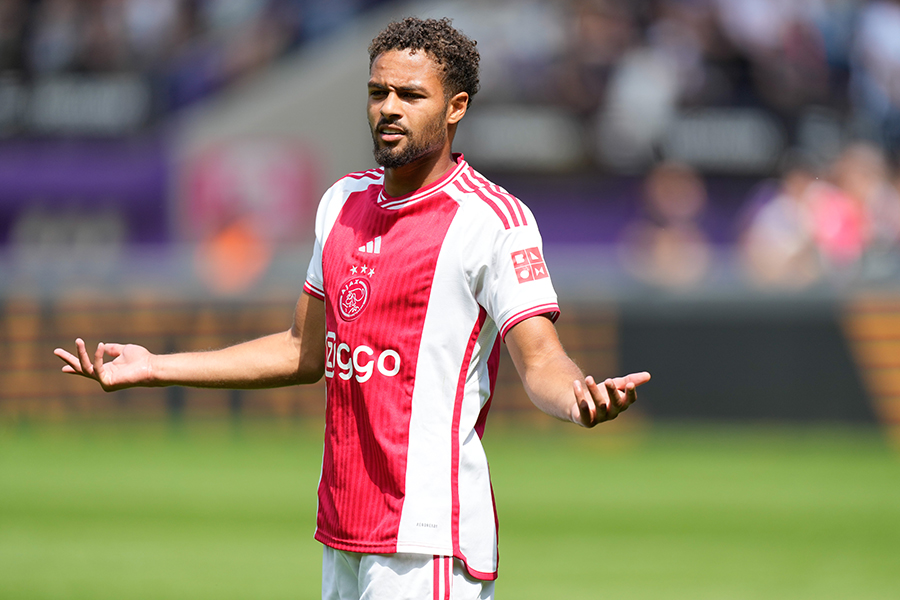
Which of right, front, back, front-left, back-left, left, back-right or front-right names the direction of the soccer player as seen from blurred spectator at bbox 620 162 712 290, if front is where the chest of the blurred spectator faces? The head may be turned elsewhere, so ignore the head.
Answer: front

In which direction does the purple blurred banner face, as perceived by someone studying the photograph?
facing the viewer

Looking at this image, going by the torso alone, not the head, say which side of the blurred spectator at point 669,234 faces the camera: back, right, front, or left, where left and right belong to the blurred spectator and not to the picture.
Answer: front

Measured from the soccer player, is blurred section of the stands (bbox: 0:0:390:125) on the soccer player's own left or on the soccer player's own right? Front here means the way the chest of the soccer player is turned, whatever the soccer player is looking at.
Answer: on the soccer player's own right

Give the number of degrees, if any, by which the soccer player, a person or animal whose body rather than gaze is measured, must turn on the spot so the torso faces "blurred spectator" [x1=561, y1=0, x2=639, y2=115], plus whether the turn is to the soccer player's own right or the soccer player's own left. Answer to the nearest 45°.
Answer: approximately 135° to the soccer player's own right

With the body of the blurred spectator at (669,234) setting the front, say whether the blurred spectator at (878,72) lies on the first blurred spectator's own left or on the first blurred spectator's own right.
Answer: on the first blurred spectator's own left

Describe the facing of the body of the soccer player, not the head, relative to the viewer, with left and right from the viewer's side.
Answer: facing the viewer and to the left of the viewer

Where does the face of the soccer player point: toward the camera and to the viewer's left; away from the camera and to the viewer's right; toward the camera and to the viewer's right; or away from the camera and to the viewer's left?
toward the camera and to the viewer's left

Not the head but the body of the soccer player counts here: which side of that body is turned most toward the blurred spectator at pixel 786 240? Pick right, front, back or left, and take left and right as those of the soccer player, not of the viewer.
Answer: back

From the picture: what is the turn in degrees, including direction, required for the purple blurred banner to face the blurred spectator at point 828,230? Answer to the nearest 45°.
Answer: approximately 45° to its left

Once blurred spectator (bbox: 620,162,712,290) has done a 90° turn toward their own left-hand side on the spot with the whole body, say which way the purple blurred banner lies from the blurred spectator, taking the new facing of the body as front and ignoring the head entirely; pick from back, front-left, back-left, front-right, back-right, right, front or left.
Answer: back

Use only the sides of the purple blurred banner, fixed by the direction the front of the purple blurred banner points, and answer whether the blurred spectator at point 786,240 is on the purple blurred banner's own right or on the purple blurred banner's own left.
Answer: on the purple blurred banner's own left
